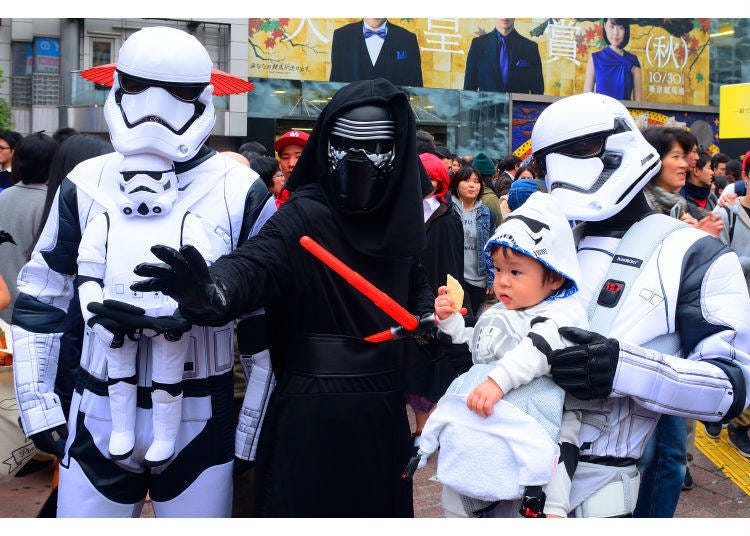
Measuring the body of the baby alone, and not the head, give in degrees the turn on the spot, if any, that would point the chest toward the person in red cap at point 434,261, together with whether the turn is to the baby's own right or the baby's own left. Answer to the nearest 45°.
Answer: approximately 135° to the baby's own right

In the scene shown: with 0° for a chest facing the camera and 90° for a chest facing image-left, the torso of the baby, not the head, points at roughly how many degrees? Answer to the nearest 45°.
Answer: approximately 45°

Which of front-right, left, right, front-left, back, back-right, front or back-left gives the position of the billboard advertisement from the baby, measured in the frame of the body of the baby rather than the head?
back-right

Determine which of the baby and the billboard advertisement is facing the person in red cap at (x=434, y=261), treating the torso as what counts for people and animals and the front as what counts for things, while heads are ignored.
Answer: the billboard advertisement

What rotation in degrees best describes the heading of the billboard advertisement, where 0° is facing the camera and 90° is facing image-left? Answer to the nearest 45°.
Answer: approximately 0°

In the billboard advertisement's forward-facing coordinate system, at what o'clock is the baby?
The baby is roughly at 12 o'clock from the billboard advertisement.

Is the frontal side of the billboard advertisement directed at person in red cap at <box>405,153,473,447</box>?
yes
